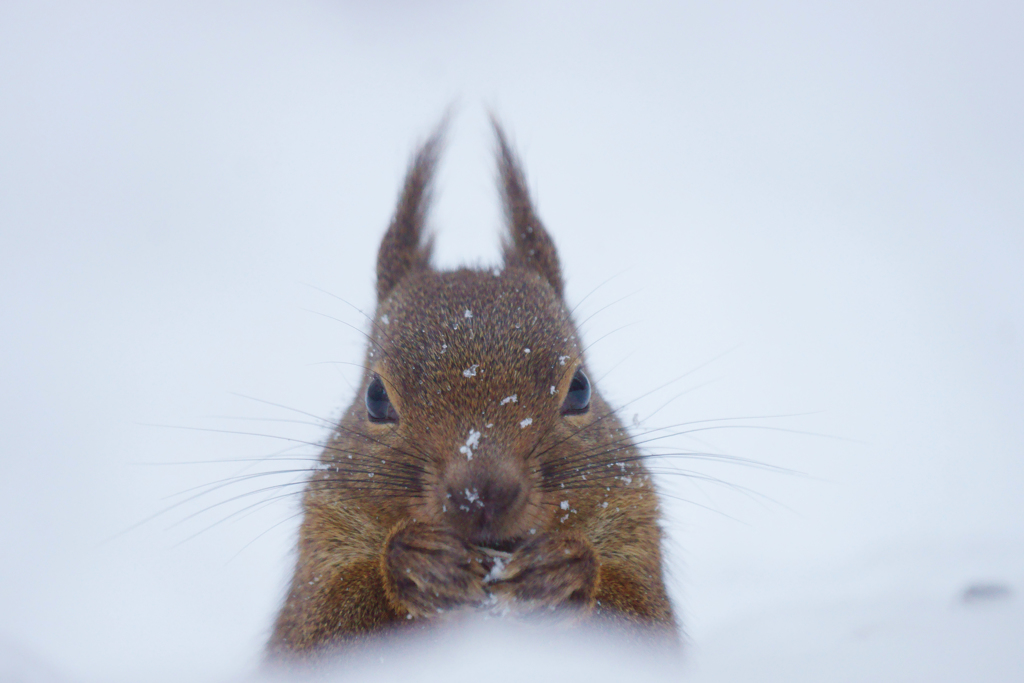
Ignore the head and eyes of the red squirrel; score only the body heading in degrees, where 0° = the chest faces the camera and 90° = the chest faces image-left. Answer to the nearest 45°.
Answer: approximately 0°
